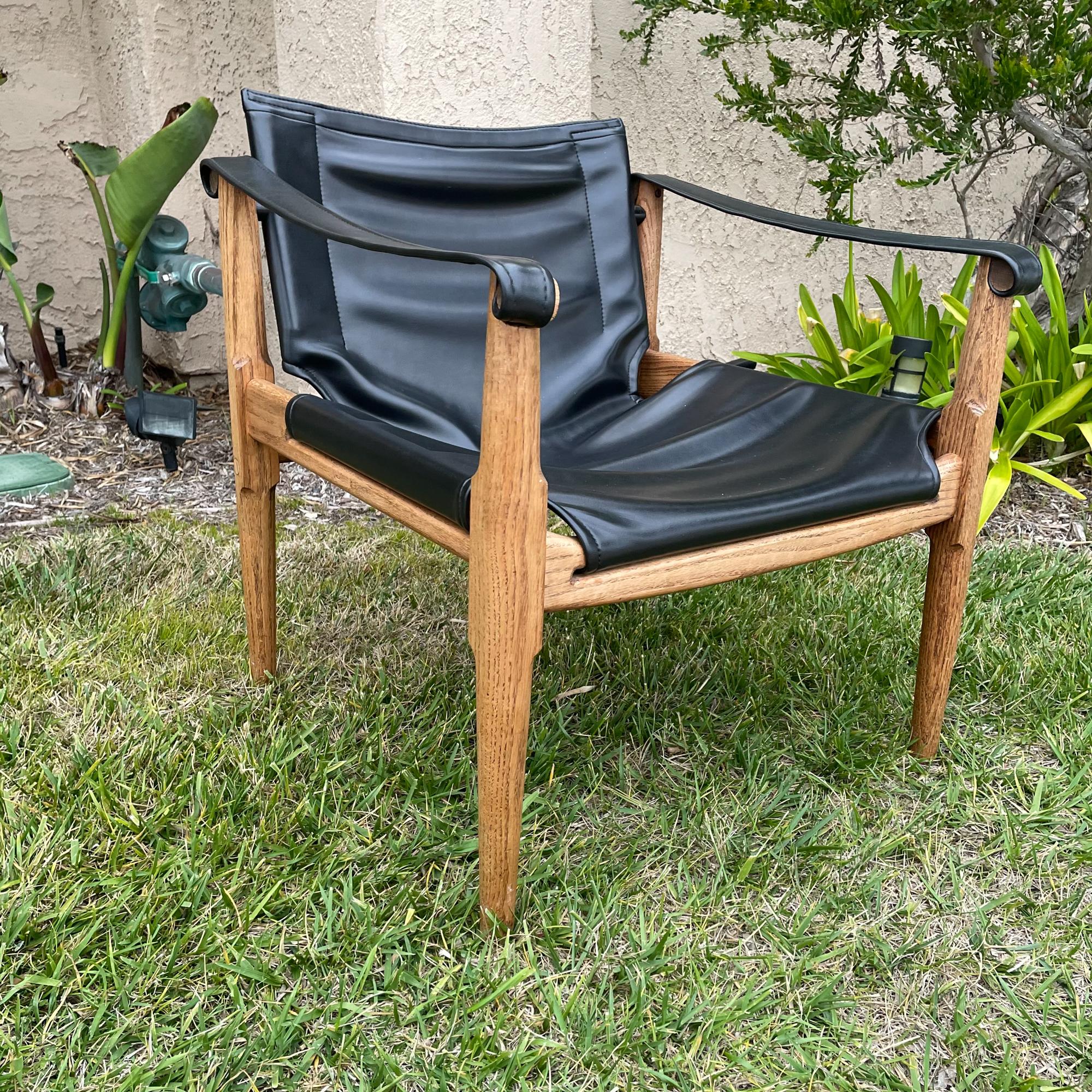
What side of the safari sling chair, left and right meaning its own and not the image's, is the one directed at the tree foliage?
left

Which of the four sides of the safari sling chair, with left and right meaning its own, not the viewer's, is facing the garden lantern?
left

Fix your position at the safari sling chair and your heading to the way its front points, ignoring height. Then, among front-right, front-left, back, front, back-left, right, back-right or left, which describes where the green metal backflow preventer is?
back

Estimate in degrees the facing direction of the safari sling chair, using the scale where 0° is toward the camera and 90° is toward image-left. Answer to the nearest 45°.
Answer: approximately 315°

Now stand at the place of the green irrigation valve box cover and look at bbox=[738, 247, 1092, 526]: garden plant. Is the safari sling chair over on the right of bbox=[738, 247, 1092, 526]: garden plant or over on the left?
right

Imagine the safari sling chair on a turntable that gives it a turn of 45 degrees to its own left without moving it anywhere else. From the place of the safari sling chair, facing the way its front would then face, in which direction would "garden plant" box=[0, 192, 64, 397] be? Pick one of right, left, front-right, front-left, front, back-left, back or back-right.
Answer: back-left

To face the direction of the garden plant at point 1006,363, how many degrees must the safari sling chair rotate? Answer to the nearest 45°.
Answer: approximately 90° to its left

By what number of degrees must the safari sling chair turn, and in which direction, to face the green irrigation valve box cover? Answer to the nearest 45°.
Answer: approximately 180°
